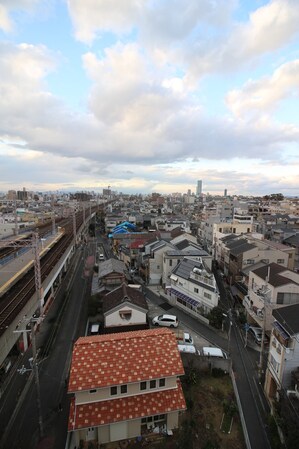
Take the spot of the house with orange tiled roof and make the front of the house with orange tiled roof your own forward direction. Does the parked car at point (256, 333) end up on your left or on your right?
on your left

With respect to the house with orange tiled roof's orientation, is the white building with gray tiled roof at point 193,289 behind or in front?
behind

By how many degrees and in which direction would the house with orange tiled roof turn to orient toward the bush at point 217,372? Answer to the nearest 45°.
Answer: approximately 135° to its left

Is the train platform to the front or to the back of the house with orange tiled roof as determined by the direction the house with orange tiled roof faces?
to the back

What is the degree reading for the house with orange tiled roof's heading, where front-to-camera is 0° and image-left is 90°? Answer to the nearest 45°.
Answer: approximately 0°

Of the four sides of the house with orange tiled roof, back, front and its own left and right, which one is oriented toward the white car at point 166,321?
back
